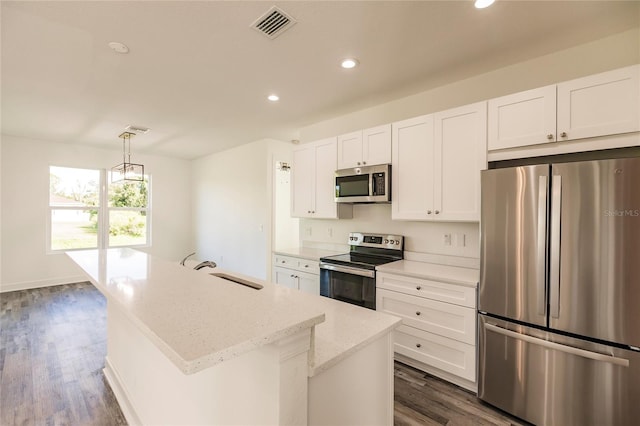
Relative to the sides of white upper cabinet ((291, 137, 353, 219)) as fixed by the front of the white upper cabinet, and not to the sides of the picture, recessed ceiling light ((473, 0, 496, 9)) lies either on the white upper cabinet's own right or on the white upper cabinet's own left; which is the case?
on the white upper cabinet's own left

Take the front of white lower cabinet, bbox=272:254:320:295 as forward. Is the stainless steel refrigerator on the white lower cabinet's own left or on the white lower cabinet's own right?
on the white lower cabinet's own left

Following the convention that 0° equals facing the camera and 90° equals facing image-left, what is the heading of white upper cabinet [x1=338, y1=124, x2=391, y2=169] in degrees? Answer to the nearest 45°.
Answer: approximately 45°

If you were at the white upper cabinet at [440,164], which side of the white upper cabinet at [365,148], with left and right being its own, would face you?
left

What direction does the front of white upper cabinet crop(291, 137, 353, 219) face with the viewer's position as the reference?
facing the viewer and to the left of the viewer

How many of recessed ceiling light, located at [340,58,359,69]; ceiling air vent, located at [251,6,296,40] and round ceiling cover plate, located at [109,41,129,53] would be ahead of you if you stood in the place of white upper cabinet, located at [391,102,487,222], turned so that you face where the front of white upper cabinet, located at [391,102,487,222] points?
3

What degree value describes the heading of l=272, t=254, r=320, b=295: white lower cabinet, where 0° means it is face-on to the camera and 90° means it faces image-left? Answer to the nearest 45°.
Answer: approximately 45°

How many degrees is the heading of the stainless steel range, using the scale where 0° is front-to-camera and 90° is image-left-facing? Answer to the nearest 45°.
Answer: approximately 45°

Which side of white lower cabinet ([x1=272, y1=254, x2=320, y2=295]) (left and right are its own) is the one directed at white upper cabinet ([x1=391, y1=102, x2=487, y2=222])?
left

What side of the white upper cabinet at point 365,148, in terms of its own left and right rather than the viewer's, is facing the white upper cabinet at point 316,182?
right

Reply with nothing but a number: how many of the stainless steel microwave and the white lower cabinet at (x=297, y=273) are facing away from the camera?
0

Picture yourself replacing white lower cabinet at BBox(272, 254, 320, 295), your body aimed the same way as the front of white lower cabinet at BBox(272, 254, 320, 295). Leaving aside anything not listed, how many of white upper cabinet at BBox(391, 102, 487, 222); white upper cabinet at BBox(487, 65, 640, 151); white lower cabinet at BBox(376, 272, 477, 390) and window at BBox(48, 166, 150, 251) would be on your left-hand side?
3
